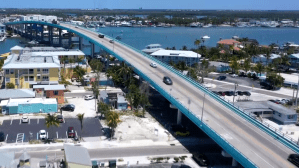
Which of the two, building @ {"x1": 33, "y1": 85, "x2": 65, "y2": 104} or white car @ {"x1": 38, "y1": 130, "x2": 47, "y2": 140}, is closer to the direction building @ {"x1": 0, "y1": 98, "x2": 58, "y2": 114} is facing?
the white car

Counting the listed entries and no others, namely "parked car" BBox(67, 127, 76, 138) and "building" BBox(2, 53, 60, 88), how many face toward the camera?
1

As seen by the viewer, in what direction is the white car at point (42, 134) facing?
toward the camera

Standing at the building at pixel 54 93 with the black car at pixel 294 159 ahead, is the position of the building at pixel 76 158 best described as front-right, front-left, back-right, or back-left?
front-right

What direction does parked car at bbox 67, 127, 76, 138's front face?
away from the camera

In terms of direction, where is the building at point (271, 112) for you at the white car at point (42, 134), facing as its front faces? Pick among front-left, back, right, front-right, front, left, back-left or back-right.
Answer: left

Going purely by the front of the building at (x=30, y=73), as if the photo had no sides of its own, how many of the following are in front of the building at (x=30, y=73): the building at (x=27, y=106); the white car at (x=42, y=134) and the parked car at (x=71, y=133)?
3

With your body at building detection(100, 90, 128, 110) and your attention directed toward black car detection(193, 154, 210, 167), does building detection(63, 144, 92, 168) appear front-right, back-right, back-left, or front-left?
front-right

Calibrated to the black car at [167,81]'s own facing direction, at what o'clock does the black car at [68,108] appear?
the black car at [68,108] is roughly at 4 o'clock from the black car at [167,81].

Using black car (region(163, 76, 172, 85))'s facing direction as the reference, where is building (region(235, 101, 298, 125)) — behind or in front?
in front
